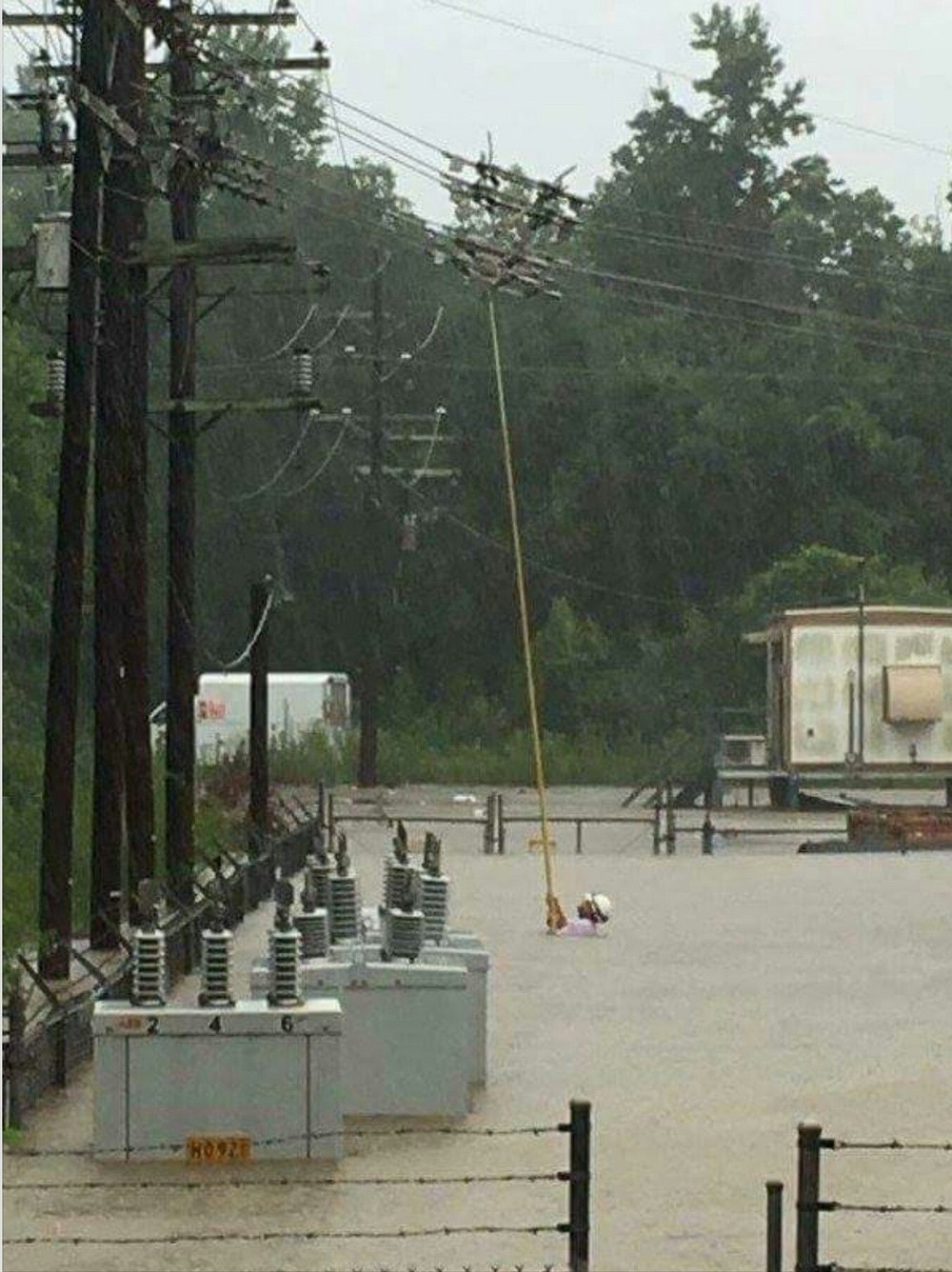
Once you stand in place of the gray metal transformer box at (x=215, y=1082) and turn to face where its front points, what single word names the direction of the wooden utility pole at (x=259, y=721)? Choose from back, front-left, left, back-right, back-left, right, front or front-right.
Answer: back

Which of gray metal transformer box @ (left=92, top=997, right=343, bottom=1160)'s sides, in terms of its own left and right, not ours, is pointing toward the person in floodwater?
back

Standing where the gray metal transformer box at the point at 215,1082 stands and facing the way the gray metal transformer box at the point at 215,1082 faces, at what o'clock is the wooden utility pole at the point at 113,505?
The wooden utility pole is roughly at 6 o'clock from the gray metal transformer box.

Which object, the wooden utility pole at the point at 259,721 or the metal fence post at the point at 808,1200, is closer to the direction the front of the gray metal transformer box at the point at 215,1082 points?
the metal fence post

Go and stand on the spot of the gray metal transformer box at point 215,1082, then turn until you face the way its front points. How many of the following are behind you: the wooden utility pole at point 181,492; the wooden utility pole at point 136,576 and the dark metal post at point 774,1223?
2

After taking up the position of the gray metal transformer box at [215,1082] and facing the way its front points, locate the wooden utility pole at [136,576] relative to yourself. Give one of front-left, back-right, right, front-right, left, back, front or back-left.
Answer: back

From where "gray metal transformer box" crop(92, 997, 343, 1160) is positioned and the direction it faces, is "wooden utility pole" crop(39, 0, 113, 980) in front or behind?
behind

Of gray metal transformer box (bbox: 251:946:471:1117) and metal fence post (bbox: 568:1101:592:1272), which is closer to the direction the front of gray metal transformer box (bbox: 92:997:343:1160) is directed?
the metal fence post

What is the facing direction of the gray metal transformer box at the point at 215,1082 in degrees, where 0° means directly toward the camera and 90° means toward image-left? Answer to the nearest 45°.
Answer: approximately 0°

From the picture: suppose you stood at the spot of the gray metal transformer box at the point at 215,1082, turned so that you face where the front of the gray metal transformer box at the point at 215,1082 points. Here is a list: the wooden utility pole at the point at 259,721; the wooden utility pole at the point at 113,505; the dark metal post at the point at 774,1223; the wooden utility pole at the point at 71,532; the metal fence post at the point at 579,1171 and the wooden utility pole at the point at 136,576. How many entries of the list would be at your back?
4

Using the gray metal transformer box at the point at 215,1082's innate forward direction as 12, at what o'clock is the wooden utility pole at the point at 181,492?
The wooden utility pole is roughly at 6 o'clock from the gray metal transformer box.

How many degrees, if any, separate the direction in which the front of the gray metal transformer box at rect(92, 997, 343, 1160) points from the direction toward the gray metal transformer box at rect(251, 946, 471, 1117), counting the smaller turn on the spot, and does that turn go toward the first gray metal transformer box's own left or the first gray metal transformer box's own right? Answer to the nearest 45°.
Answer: approximately 135° to the first gray metal transformer box's own left

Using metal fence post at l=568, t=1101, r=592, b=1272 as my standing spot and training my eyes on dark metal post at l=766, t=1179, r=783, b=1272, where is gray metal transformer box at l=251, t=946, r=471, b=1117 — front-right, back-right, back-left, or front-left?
back-left

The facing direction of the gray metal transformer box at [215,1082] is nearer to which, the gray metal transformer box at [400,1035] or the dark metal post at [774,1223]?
the dark metal post
